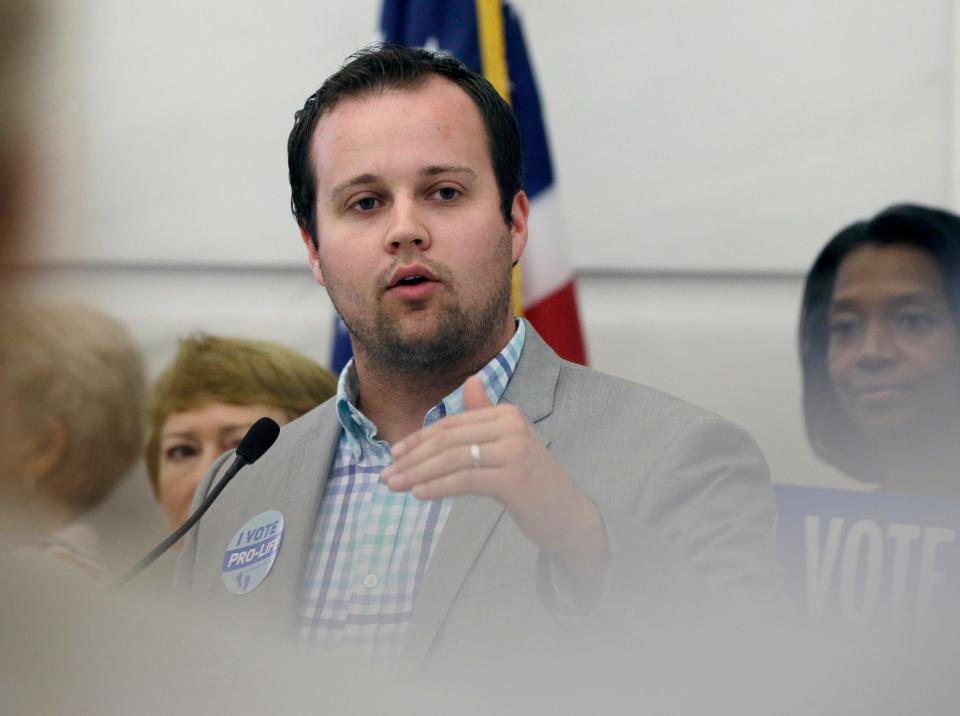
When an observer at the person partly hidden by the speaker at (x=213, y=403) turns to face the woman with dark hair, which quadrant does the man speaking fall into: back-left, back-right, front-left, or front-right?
front-right

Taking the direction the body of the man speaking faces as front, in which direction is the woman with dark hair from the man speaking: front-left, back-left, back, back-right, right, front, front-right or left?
back

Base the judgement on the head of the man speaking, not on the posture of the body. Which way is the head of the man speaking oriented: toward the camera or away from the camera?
toward the camera

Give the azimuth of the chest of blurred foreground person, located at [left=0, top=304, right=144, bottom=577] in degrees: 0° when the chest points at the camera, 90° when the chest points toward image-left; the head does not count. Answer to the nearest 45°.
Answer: approximately 90°

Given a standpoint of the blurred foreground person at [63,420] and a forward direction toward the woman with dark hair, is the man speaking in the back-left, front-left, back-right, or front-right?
front-left

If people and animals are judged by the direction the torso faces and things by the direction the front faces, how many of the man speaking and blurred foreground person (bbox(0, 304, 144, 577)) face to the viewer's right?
0

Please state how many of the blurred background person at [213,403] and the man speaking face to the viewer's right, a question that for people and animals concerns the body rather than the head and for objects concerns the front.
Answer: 0

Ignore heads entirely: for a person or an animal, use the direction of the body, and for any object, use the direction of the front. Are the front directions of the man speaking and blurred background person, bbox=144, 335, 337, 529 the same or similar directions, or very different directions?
same or similar directions

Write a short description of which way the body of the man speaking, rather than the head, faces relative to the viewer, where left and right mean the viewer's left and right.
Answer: facing the viewer and to the left of the viewer
